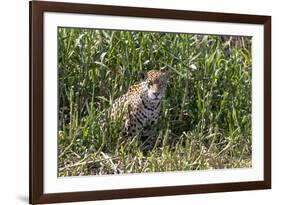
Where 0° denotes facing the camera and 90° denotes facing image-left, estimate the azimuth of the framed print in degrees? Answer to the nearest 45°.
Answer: approximately 315°
